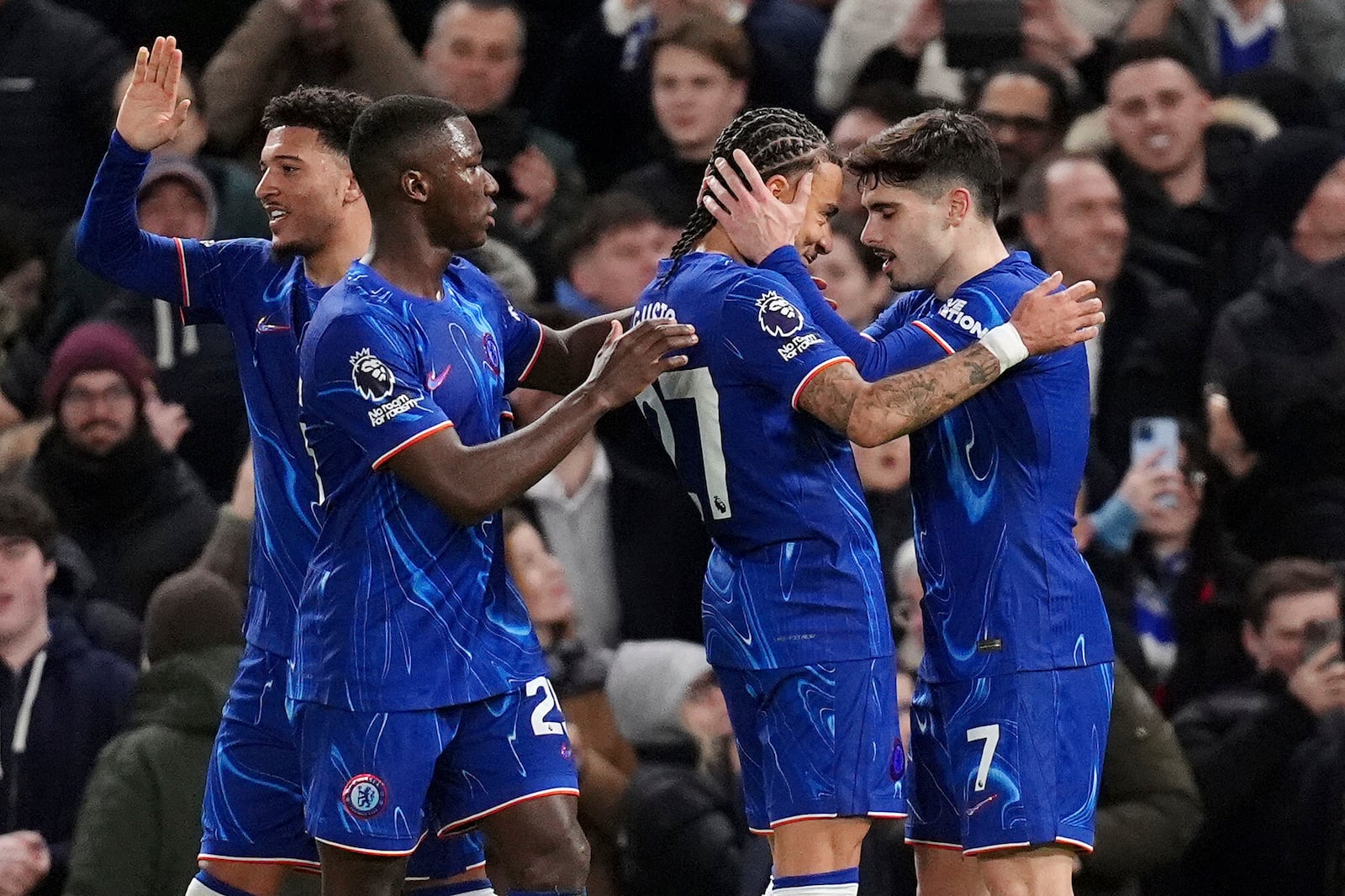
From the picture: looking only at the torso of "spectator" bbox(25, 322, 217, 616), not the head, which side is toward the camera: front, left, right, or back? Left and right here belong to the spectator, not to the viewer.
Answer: front

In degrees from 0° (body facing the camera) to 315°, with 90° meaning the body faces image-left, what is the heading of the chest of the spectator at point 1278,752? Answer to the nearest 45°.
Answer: approximately 315°

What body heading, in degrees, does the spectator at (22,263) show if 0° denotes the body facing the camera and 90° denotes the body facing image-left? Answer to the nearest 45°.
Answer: approximately 0°

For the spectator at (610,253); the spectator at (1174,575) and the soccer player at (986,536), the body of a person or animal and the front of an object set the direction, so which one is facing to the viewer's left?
the soccer player

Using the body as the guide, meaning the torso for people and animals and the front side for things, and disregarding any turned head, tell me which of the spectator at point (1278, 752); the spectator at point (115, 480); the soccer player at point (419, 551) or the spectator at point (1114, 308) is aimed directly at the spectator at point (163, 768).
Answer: the spectator at point (115, 480)

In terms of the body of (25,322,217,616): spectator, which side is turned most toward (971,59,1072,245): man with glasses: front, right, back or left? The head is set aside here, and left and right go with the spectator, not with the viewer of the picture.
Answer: left

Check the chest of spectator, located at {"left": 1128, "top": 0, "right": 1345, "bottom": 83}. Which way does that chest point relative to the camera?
toward the camera

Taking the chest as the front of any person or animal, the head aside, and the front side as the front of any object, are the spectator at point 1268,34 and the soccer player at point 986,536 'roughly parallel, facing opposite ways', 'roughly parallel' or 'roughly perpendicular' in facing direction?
roughly perpendicular

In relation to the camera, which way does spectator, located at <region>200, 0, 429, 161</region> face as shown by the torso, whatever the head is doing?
toward the camera

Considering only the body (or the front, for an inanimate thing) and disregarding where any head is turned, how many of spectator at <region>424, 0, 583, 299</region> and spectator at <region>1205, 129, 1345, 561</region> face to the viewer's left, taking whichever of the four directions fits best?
0
